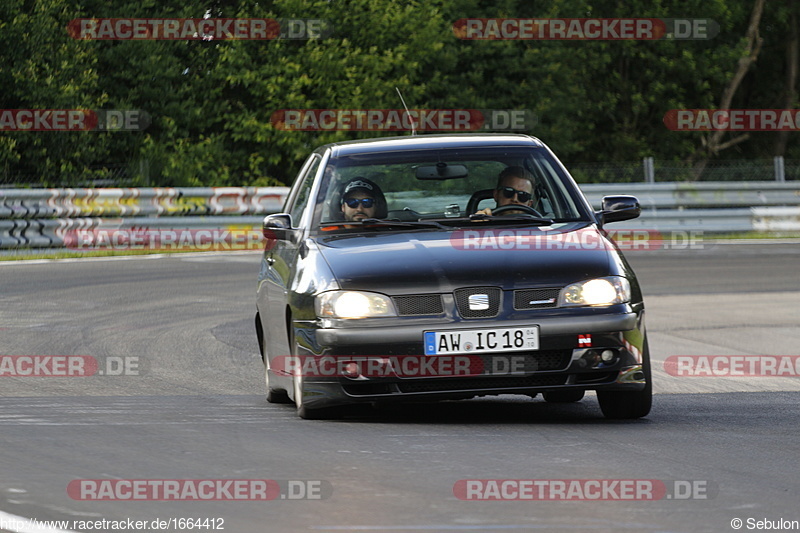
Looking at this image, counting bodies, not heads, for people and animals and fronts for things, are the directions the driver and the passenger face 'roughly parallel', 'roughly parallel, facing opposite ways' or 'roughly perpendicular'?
roughly parallel

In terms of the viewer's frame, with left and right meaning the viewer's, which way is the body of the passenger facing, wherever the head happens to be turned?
facing the viewer

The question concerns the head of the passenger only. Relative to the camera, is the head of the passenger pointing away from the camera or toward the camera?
toward the camera

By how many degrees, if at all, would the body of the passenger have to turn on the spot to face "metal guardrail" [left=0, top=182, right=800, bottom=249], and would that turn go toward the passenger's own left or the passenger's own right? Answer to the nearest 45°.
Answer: approximately 180°

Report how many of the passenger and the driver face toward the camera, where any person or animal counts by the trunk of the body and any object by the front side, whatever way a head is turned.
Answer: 2

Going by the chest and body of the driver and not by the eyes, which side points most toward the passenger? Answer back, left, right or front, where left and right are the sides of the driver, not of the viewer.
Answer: right

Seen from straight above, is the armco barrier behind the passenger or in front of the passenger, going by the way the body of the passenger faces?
behind

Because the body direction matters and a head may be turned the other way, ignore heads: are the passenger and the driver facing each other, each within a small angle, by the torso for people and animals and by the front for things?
no

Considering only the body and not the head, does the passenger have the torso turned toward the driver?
no

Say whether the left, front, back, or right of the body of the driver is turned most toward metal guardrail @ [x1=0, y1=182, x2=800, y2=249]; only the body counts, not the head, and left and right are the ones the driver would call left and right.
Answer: back

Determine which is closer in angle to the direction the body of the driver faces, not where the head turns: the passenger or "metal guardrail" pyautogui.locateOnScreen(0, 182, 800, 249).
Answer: the passenger

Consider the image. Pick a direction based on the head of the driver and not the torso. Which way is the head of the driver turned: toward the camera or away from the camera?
toward the camera

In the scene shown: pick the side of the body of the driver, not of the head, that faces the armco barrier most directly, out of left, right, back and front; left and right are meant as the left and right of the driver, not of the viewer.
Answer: back
